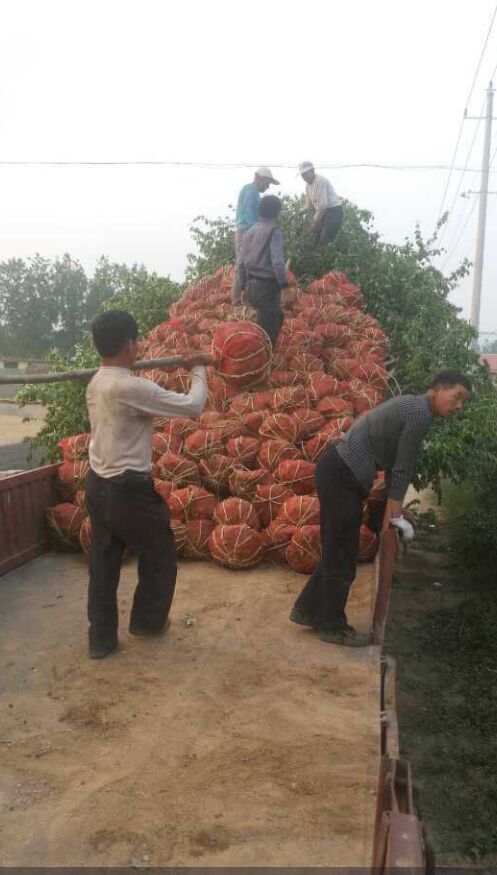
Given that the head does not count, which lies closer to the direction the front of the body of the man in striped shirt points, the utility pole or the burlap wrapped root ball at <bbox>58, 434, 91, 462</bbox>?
the utility pole

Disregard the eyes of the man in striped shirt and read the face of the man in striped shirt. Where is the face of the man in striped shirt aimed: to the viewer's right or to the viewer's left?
to the viewer's right

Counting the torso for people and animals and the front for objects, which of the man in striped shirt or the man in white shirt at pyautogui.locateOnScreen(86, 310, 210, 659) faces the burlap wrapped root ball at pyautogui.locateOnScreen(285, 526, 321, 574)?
the man in white shirt

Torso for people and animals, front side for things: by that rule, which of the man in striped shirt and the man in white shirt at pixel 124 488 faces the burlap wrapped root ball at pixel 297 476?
the man in white shirt

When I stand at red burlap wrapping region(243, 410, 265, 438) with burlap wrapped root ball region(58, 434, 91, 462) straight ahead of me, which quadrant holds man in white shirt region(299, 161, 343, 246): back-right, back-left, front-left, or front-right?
back-right

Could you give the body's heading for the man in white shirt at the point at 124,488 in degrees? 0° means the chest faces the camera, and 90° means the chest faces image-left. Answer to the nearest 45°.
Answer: approximately 225°

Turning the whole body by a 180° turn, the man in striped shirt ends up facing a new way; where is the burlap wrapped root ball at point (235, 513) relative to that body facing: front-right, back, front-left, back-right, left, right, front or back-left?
front-right

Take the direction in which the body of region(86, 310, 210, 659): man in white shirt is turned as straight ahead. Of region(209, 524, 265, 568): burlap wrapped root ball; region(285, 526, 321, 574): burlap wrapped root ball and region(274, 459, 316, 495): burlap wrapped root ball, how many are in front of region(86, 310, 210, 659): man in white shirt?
3

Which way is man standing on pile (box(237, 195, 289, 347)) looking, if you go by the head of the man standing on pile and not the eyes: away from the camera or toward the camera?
away from the camera
